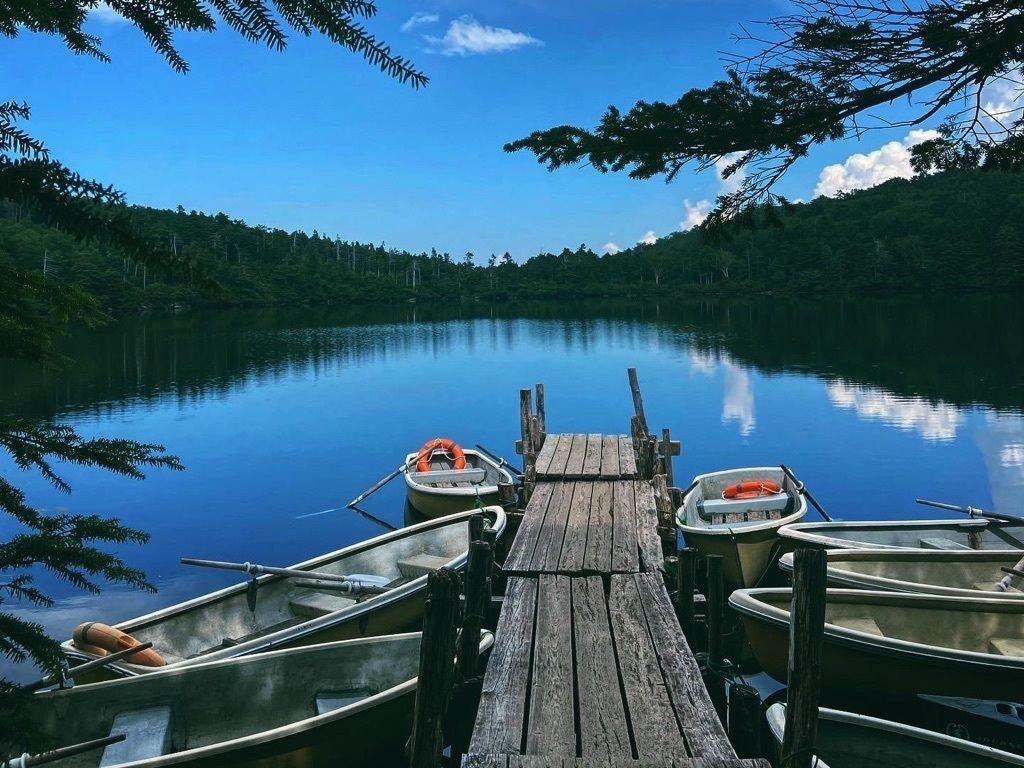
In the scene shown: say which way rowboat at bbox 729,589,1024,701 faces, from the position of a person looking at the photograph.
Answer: facing to the left of the viewer

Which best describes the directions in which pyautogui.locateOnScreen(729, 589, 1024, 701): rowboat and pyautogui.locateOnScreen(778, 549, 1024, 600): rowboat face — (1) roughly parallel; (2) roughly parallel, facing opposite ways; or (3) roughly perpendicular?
roughly parallel

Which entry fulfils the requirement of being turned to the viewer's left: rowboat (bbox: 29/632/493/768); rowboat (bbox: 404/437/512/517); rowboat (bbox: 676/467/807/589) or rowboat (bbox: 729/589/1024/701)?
rowboat (bbox: 729/589/1024/701)

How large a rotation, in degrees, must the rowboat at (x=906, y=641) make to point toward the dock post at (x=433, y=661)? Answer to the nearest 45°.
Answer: approximately 45° to its left

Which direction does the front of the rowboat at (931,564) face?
to the viewer's left

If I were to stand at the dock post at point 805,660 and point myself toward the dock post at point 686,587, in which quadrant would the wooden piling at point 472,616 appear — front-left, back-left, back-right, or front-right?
front-left

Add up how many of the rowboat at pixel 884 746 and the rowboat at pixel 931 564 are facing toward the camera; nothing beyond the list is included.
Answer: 0

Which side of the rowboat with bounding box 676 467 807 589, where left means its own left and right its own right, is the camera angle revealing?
front

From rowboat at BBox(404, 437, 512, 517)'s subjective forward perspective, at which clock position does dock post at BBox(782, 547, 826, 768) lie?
The dock post is roughly at 1 o'clock from the rowboat.

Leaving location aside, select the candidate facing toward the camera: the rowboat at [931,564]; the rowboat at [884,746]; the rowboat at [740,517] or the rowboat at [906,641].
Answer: the rowboat at [740,517]

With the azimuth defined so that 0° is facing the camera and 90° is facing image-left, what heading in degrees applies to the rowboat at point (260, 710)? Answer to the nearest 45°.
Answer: approximately 225°

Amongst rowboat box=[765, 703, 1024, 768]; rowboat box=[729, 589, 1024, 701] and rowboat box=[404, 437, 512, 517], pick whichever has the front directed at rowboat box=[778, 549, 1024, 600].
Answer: rowboat box=[404, 437, 512, 517]

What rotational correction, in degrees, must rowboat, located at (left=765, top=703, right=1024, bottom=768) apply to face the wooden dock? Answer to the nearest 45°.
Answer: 0° — it already faces it

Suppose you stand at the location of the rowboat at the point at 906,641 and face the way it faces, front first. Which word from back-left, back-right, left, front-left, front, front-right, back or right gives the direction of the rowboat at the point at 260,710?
front-left

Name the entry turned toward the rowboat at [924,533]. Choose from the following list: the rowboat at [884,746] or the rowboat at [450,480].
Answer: the rowboat at [450,480]

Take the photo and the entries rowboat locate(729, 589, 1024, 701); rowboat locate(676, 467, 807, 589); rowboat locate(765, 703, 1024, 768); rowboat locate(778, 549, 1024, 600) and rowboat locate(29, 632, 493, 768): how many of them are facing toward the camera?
1

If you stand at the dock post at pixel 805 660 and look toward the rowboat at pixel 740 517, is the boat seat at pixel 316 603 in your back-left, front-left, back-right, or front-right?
front-left

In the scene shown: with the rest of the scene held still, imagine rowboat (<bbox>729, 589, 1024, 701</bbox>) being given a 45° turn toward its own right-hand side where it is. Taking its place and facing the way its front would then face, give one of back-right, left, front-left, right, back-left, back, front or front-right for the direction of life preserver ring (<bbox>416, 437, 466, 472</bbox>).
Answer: front
